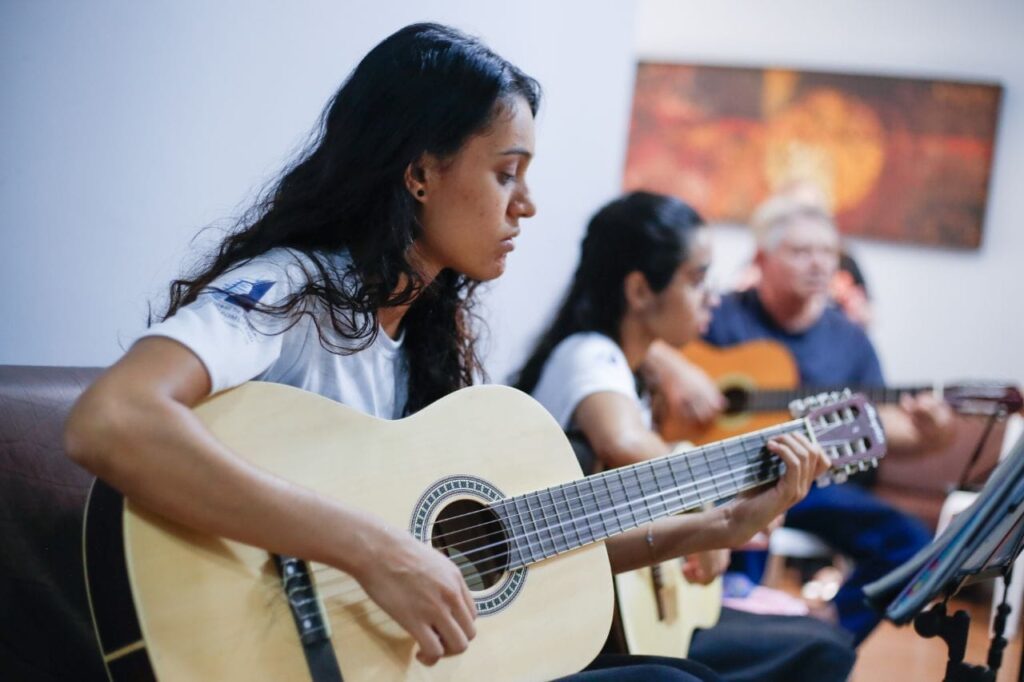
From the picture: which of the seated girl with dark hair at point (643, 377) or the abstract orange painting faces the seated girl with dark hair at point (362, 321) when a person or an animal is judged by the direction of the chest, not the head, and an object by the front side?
the abstract orange painting

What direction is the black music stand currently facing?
to the viewer's left

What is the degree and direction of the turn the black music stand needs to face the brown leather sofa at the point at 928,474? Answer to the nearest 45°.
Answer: approximately 90° to its right

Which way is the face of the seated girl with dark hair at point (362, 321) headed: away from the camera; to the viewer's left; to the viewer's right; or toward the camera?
to the viewer's right

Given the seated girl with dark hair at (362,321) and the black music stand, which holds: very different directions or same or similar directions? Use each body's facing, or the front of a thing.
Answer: very different directions

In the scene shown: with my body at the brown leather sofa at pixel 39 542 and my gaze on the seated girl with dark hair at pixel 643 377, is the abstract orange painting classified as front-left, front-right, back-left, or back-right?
front-left

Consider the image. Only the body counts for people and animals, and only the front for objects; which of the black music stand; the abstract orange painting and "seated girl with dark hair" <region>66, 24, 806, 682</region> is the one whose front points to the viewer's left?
the black music stand

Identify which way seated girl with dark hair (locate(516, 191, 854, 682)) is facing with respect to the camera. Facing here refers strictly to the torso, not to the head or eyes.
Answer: to the viewer's right

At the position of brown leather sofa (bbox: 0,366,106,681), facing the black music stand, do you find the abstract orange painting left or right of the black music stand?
left

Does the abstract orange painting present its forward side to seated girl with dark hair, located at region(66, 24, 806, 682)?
yes

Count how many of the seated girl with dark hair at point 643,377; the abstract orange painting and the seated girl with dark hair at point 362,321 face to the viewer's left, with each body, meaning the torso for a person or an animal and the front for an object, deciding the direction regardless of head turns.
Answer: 0

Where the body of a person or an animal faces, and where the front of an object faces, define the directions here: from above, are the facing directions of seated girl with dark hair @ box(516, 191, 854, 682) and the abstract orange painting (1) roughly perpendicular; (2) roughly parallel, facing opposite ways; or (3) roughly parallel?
roughly perpendicular

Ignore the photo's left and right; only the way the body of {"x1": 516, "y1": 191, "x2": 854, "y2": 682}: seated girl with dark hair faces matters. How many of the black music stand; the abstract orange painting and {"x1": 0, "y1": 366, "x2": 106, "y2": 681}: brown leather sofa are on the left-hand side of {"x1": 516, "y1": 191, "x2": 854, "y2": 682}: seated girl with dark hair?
1

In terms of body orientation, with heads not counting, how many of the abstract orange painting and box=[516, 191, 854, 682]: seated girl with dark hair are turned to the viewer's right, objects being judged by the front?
1

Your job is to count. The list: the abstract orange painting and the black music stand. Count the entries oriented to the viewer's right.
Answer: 0

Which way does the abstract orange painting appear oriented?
toward the camera
